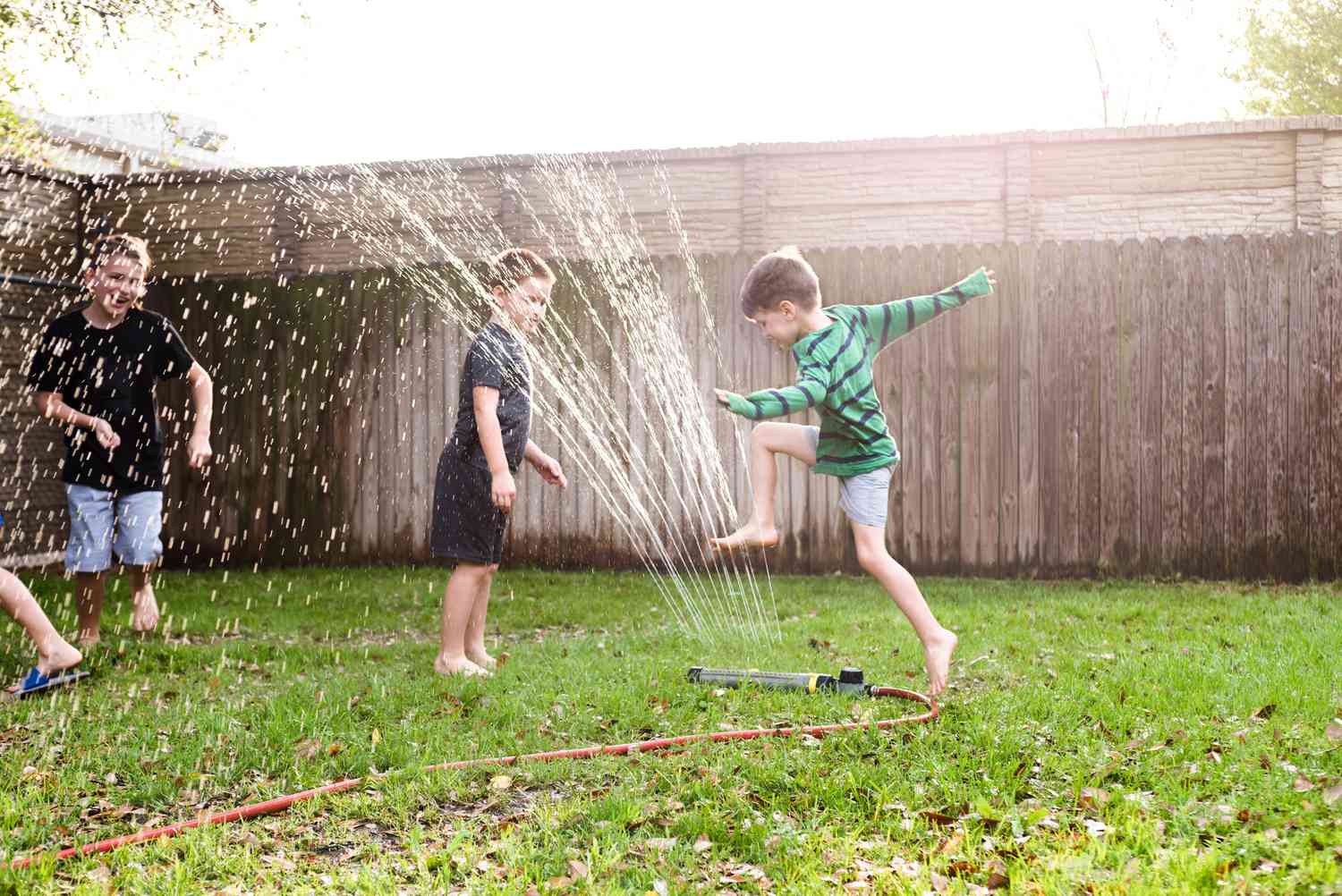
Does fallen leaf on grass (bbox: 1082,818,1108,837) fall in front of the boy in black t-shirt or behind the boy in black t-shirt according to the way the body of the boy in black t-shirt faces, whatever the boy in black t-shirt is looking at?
in front

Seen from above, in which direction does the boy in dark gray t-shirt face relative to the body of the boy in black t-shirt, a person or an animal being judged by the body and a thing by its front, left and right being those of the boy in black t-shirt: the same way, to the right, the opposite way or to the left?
to the left

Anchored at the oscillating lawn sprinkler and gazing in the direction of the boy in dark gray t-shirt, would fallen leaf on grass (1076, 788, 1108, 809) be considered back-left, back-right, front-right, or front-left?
back-left

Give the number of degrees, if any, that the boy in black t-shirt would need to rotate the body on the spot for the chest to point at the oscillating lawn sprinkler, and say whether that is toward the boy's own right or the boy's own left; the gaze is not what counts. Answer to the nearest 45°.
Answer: approximately 45° to the boy's own left

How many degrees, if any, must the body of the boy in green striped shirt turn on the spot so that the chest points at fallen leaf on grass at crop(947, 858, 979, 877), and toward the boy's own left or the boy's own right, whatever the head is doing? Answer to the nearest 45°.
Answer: approximately 90° to the boy's own left

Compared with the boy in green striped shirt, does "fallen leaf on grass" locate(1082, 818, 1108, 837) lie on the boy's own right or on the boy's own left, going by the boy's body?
on the boy's own left

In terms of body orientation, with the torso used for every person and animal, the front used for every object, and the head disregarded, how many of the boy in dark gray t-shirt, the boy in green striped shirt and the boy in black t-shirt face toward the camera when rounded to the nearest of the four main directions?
1

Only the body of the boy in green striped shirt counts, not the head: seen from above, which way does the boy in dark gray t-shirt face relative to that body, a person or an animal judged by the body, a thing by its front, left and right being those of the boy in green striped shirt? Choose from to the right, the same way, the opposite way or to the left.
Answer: the opposite way

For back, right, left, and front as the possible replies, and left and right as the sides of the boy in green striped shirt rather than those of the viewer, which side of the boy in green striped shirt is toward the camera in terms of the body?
left

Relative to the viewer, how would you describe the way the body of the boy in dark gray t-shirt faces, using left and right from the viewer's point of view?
facing to the right of the viewer

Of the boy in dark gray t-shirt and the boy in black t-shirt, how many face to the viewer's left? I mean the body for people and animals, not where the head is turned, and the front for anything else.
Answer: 0

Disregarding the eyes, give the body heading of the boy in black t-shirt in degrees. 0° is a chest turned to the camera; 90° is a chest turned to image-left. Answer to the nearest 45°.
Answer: approximately 0°
